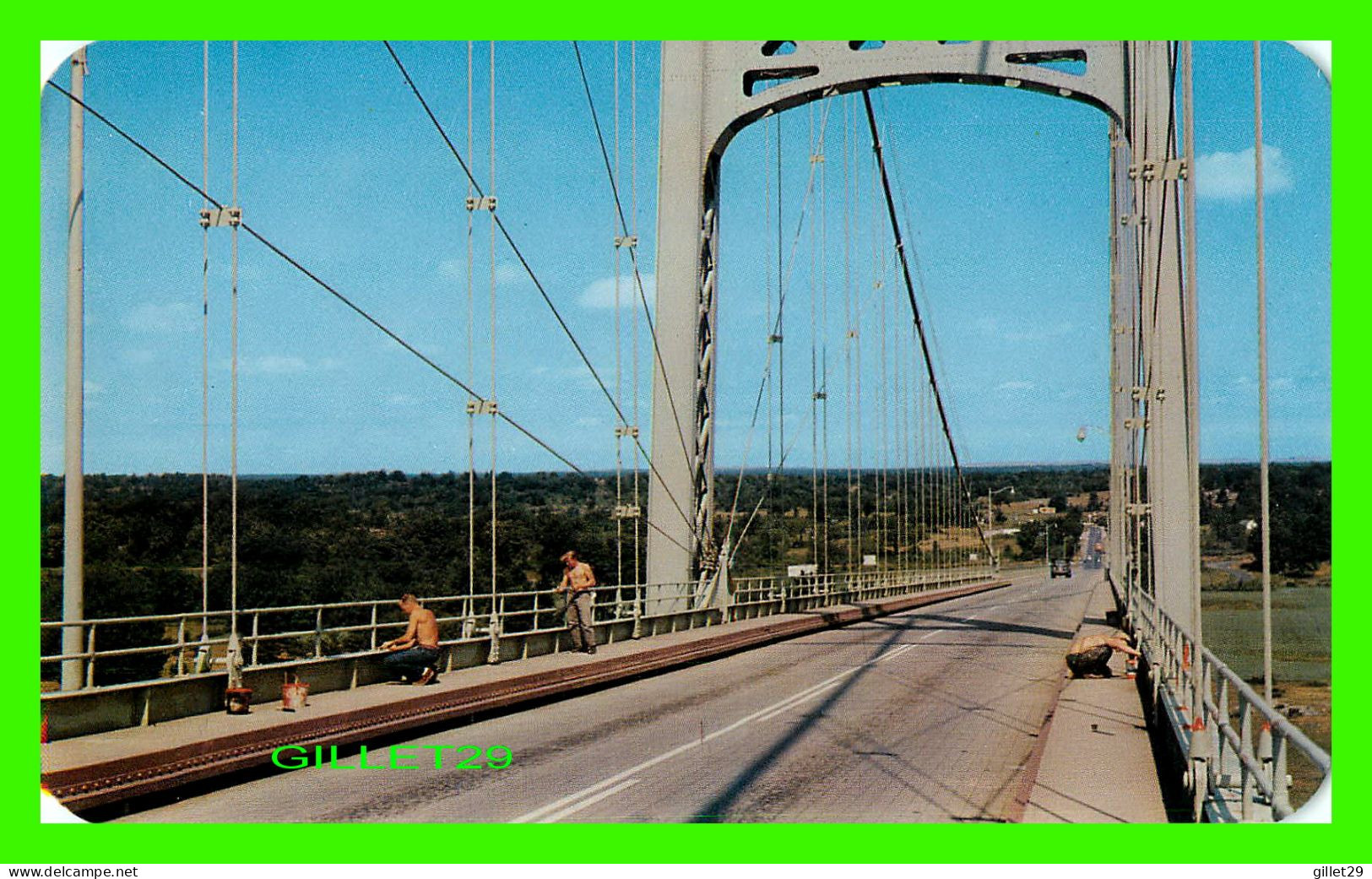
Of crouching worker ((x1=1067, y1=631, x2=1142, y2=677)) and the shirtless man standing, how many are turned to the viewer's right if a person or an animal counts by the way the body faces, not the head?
1

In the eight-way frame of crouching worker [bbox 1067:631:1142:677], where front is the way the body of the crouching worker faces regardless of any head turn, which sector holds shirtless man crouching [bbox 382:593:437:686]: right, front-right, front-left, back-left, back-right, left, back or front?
back-right

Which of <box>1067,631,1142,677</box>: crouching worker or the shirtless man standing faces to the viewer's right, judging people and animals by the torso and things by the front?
the crouching worker

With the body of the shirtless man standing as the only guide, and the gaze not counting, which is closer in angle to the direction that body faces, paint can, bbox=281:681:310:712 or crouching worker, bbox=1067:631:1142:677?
the paint can

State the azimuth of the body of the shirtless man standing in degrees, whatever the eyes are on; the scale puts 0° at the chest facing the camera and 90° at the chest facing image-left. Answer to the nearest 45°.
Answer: approximately 45°

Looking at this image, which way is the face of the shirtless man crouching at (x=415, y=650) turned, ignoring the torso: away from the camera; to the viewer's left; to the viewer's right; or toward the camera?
to the viewer's left

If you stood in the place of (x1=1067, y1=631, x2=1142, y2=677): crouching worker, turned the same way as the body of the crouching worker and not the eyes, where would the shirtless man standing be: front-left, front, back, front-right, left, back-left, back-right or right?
back

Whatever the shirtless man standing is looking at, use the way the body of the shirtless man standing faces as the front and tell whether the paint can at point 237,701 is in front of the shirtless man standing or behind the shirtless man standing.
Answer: in front

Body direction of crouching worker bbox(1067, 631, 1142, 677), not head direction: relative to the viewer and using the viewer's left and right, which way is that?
facing to the right of the viewer

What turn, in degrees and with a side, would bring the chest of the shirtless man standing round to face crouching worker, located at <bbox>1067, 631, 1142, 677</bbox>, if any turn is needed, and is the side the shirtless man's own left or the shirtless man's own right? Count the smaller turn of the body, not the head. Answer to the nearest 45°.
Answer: approximately 135° to the shirtless man's own left

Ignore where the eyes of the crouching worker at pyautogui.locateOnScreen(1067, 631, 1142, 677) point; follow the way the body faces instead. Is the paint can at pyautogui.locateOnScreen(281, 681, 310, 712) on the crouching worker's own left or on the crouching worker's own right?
on the crouching worker's own right

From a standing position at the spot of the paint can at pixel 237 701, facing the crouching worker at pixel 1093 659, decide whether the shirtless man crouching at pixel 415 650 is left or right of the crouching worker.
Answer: left
